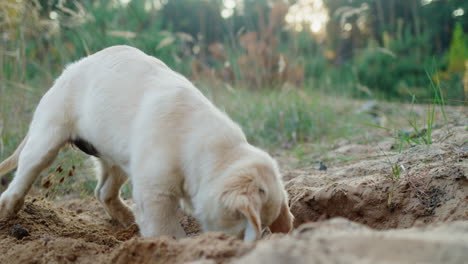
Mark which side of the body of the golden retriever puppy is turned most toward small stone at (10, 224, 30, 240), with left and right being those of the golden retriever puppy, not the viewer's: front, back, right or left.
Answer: back

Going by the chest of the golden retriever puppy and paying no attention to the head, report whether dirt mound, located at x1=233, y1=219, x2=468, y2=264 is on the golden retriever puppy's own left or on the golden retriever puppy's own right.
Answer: on the golden retriever puppy's own right

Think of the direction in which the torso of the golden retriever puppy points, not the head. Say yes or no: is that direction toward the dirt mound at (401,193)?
yes

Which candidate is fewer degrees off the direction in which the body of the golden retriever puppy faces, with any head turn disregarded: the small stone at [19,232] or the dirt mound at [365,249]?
the dirt mound

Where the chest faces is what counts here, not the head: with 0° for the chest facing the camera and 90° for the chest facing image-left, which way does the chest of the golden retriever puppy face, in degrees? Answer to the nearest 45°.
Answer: approximately 270°

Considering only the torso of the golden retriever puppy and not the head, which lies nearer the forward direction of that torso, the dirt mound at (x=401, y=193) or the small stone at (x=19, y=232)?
the dirt mound
